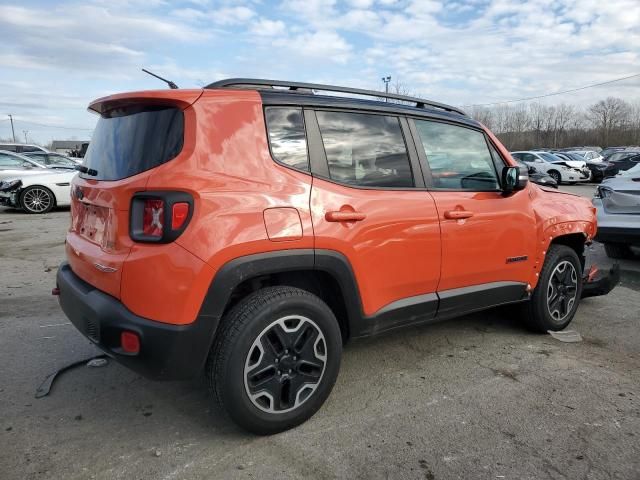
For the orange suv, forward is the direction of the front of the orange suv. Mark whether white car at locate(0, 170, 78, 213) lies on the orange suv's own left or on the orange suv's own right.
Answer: on the orange suv's own left

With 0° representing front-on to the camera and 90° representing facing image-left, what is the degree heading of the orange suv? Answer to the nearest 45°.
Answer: approximately 225°

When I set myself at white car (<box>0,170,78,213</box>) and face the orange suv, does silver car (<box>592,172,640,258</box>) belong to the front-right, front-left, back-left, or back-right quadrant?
front-left

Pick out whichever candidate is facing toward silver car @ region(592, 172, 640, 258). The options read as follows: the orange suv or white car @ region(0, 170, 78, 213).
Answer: the orange suv

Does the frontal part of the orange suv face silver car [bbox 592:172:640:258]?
yes

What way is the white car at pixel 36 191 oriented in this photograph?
to the viewer's left

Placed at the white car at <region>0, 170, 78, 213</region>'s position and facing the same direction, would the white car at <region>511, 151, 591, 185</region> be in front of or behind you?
behind

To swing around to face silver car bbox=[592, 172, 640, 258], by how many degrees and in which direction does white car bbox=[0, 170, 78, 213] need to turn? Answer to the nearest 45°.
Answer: approximately 135° to its left

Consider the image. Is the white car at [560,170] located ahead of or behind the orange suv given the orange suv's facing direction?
ahead

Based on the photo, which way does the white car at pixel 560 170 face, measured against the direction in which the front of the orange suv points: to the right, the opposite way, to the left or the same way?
to the right

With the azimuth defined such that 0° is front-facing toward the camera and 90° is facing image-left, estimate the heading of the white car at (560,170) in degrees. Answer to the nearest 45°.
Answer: approximately 315°

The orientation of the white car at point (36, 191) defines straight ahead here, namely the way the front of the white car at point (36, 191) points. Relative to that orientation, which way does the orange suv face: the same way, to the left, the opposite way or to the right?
the opposite way

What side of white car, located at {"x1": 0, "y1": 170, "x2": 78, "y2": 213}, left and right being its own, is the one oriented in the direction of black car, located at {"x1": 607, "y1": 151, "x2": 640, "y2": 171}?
back

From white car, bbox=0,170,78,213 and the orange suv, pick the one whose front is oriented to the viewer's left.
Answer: the white car

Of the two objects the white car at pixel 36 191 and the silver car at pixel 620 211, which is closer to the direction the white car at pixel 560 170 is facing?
the silver car
